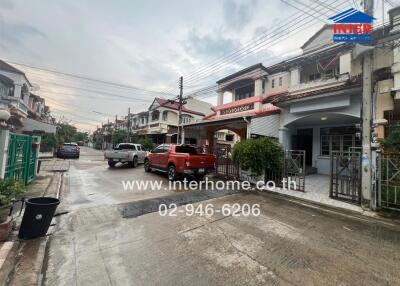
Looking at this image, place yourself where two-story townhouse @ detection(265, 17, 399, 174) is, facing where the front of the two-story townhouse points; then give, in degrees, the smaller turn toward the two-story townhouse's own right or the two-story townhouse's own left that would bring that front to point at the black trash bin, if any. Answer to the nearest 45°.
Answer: approximately 45° to the two-story townhouse's own left

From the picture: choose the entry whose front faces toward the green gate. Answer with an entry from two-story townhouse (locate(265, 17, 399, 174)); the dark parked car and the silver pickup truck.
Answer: the two-story townhouse

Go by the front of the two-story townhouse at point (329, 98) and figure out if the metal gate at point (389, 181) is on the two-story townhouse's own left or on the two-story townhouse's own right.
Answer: on the two-story townhouse's own left

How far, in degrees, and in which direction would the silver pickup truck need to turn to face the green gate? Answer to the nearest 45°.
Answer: approximately 180°

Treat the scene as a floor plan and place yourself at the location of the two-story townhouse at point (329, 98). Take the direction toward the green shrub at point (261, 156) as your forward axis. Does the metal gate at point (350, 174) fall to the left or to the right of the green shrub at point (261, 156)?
left
